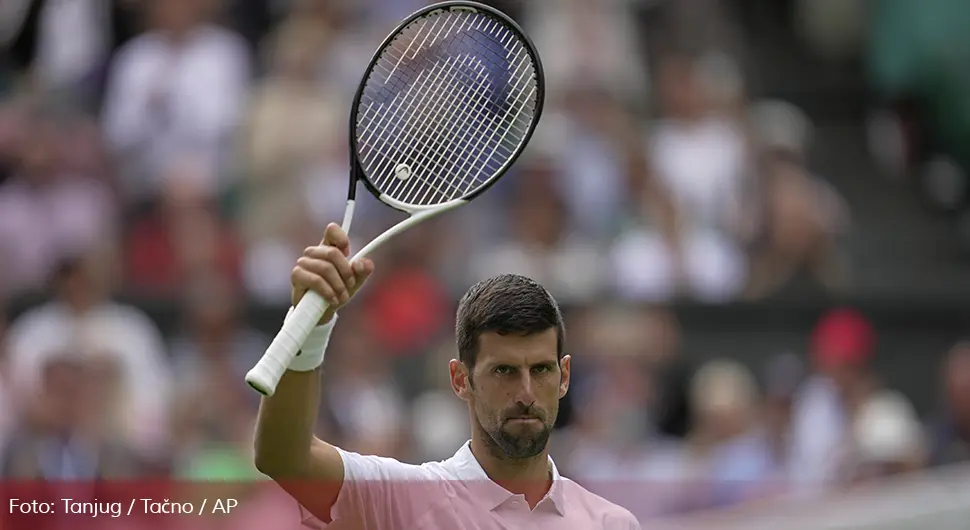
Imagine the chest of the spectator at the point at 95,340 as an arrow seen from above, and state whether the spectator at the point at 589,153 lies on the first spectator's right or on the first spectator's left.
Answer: on the first spectator's left

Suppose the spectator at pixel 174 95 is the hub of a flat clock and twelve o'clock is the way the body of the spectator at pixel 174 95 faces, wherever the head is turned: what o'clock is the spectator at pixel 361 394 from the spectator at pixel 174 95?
the spectator at pixel 361 394 is roughly at 11 o'clock from the spectator at pixel 174 95.

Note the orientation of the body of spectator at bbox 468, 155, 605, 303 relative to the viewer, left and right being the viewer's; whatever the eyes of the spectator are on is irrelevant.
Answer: facing the viewer

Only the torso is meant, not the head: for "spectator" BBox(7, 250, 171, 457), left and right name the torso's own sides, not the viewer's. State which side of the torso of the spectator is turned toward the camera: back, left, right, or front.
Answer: front

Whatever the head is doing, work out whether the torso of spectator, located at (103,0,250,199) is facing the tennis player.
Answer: yes

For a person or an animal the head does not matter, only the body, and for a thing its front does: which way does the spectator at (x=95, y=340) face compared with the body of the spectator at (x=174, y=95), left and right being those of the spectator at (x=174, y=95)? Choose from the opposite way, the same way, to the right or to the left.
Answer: the same way

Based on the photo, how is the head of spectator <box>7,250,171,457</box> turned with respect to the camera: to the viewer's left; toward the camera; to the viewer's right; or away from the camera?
toward the camera

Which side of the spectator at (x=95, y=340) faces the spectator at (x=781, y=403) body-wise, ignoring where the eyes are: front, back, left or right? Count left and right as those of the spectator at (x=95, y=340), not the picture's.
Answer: left

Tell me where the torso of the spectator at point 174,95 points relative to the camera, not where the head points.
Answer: toward the camera

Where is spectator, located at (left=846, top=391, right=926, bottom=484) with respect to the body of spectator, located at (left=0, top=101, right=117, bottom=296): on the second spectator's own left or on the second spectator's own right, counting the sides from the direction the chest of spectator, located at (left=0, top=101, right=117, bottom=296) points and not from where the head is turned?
on the second spectator's own left

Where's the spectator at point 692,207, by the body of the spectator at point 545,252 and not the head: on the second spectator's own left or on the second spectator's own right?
on the second spectator's own left

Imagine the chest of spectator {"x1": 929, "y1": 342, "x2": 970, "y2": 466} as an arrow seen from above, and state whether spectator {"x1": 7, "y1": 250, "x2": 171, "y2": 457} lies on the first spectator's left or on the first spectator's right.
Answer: on the first spectator's right

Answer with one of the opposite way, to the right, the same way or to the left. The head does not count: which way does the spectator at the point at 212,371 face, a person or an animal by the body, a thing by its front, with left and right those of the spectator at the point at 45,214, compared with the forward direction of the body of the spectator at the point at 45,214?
the same way

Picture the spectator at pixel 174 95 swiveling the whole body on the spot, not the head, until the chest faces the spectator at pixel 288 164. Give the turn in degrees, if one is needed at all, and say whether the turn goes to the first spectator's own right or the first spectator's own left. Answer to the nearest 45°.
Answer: approximately 45° to the first spectator's own left

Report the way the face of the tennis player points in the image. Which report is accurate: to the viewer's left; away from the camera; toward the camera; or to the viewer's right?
toward the camera

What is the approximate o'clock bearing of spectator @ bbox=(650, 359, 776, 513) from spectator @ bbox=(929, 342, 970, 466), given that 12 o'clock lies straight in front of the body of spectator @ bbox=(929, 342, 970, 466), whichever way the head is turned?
spectator @ bbox=(650, 359, 776, 513) is roughly at 2 o'clock from spectator @ bbox=(929, 342, 970, 466).

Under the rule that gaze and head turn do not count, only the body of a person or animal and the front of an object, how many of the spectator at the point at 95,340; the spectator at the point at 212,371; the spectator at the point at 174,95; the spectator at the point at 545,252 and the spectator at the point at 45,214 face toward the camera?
5
